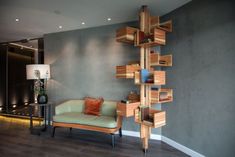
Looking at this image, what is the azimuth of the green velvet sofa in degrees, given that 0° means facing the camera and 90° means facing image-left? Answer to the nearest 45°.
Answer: approximately 45°

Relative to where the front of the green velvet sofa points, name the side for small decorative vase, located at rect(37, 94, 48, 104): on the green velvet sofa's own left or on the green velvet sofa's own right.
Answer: on the green velvet sofa's own right

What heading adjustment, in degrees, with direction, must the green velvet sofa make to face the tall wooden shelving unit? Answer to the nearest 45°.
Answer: approximately 90° to its left
